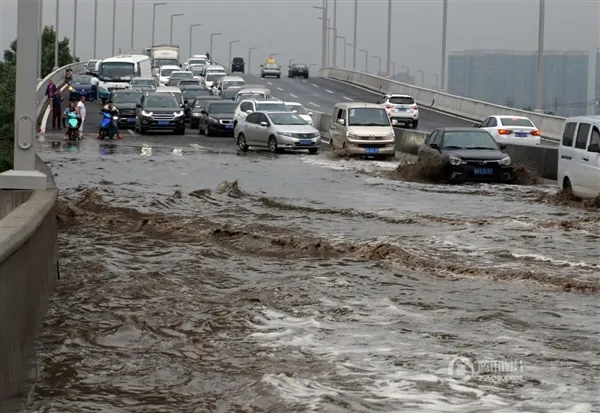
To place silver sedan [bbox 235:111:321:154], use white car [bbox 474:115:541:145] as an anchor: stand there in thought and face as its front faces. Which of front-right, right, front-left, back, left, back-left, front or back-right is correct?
front-left

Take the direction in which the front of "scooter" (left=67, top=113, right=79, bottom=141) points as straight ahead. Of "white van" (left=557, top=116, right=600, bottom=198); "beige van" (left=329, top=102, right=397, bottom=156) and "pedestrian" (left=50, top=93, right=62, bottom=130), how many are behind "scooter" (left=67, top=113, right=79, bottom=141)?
1

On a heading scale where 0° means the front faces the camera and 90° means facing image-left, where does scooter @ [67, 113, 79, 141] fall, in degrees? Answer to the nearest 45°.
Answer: approximately 0°

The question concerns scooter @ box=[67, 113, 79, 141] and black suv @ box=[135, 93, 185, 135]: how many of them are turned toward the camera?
2

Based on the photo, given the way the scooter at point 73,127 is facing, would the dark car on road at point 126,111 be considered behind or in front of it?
behind

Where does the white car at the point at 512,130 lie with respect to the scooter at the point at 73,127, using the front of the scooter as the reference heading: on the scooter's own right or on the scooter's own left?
on the scooter's own left

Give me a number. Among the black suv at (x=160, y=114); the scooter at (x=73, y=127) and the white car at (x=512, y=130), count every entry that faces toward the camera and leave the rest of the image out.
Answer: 2

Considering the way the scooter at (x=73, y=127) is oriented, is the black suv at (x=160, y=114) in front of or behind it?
behind

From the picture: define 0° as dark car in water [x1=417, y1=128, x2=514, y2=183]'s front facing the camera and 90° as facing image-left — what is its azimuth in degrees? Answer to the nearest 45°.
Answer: approximately 315°

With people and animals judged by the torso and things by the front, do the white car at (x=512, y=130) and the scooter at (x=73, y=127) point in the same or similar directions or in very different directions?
very different directions

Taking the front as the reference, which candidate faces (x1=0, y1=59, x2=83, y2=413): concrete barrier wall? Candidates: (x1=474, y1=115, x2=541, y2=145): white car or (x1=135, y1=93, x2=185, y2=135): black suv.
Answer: the black suv
